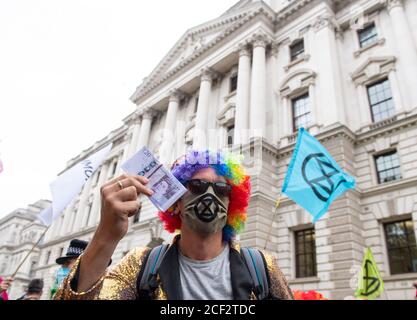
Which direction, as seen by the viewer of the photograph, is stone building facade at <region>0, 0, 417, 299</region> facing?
facing the viewer and to the left of the viewer

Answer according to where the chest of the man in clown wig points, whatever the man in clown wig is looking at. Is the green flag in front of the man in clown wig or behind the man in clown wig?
behind

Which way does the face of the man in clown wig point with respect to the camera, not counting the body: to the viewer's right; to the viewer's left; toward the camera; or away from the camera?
toward the camera

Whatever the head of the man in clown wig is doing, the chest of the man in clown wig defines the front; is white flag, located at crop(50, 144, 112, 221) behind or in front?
behind

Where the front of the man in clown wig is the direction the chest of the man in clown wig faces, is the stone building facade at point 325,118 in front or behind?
behind

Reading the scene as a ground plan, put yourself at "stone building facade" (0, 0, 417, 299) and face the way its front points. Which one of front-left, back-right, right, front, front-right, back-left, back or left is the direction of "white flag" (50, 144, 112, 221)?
front

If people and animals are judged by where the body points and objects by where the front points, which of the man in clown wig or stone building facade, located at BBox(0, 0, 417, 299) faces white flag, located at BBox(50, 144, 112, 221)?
the stone building facade

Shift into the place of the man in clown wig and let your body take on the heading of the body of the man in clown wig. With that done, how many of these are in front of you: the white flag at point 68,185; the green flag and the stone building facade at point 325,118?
0

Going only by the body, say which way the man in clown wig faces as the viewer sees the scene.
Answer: toward the camera
